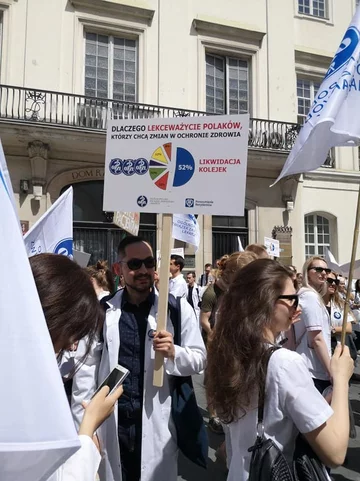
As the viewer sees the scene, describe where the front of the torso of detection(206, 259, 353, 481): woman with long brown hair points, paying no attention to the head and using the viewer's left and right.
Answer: facing away from the viewer and to the right of the viewer

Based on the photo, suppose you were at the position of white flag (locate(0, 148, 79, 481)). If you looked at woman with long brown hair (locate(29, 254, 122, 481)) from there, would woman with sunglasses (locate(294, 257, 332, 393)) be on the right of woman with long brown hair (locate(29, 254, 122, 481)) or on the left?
right

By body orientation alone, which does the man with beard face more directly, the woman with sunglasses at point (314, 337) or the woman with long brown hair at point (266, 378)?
the woman with long brown hair

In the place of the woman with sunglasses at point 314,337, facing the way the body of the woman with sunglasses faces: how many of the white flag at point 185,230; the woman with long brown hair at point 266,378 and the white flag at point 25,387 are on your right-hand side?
2

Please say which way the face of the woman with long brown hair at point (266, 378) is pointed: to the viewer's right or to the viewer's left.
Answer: to the viewer's right

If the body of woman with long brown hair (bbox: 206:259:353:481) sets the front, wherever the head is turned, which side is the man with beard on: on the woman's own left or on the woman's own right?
on the woman's own left

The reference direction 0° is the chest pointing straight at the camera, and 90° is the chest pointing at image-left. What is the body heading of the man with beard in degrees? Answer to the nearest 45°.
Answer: approximately 0°

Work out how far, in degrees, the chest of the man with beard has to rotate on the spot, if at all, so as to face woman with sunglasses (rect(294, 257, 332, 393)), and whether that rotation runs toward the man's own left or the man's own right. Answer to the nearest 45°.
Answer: approximately 135° to the man's own left
